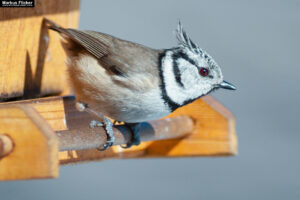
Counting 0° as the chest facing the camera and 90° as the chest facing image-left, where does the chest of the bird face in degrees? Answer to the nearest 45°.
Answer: approximately 270°
